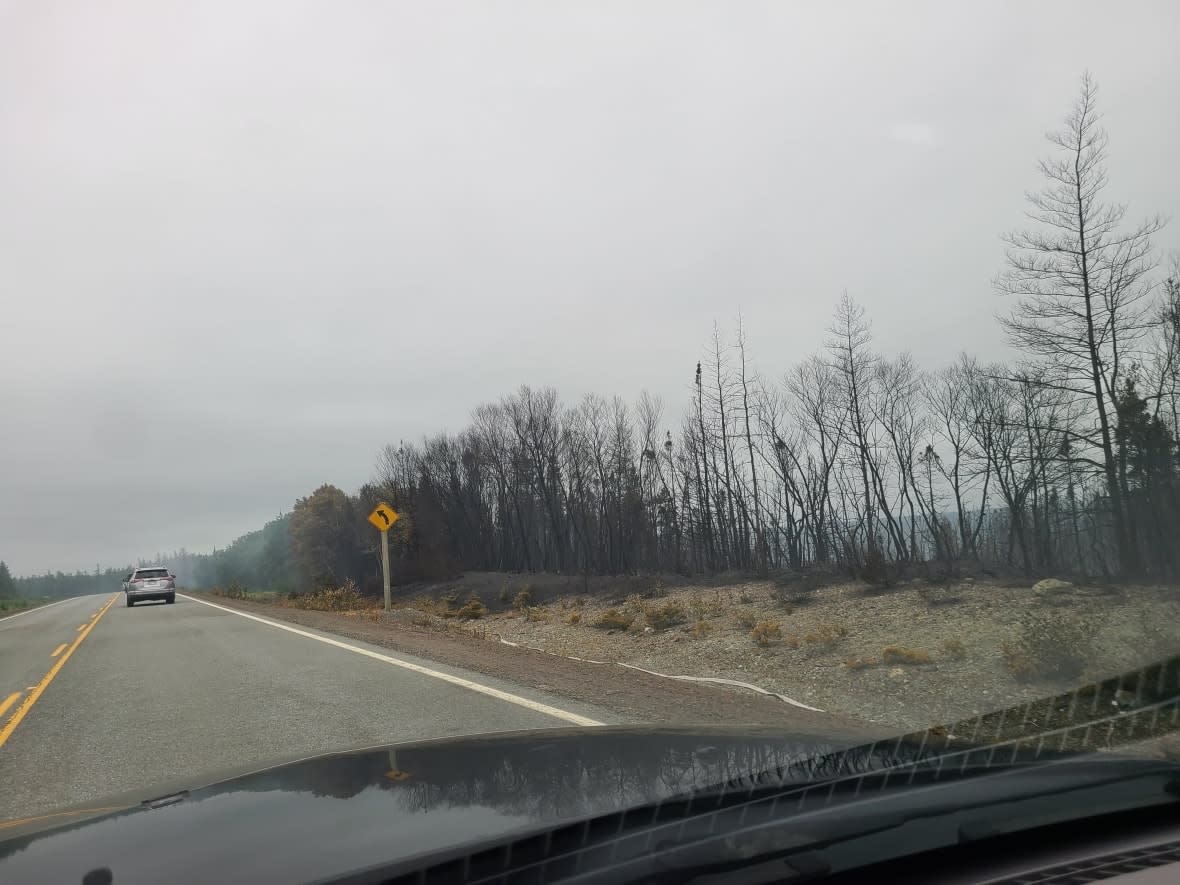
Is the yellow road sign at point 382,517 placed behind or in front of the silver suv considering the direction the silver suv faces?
behind

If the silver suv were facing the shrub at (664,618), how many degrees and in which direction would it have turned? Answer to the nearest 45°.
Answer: approximately 180°

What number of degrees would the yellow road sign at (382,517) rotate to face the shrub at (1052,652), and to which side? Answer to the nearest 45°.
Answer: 0° — it already faces it

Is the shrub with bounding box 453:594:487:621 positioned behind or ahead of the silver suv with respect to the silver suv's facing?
behind

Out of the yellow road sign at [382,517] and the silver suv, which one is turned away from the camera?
the silver suv

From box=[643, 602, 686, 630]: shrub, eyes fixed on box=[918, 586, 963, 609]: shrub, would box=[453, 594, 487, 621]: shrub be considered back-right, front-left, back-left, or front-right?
back-left

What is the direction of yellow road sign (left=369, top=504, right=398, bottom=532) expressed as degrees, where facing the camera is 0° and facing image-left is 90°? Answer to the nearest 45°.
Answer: approximately 0°

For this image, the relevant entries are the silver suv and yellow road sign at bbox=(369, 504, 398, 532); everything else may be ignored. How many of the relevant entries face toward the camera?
1

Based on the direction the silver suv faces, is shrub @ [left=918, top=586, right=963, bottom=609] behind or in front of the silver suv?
behind

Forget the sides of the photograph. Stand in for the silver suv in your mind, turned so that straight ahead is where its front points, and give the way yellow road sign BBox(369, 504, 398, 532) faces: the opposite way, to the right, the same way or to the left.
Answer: the opposite way

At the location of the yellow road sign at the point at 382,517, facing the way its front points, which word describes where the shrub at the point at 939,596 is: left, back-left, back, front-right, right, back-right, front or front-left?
front-left

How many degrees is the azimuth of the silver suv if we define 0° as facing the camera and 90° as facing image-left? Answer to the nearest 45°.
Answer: approximately 180°
